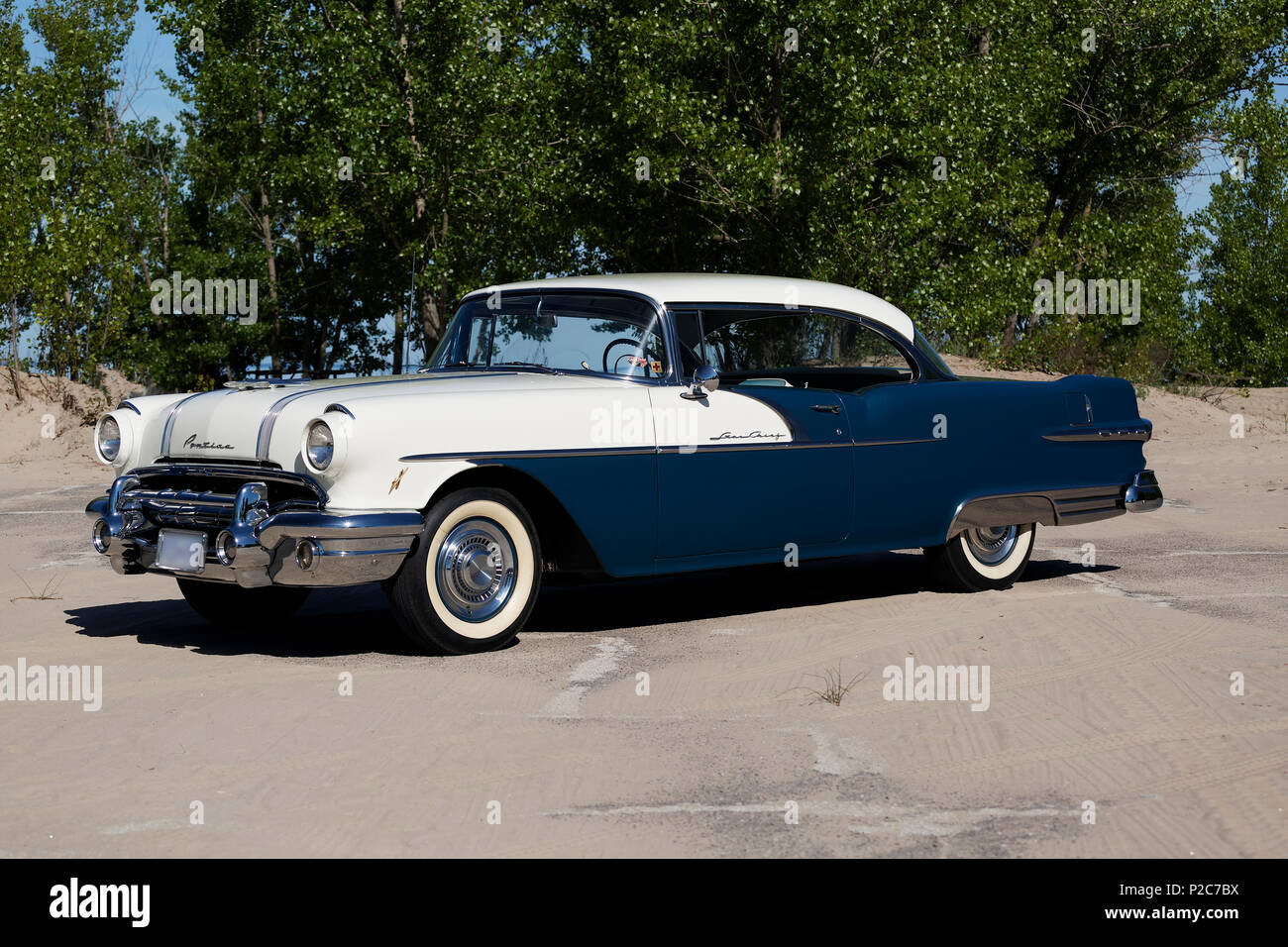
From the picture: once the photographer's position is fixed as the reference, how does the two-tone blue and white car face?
facing the viewer and to the left of the viewer

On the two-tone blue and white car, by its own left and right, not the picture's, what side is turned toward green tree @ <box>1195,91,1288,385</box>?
back
